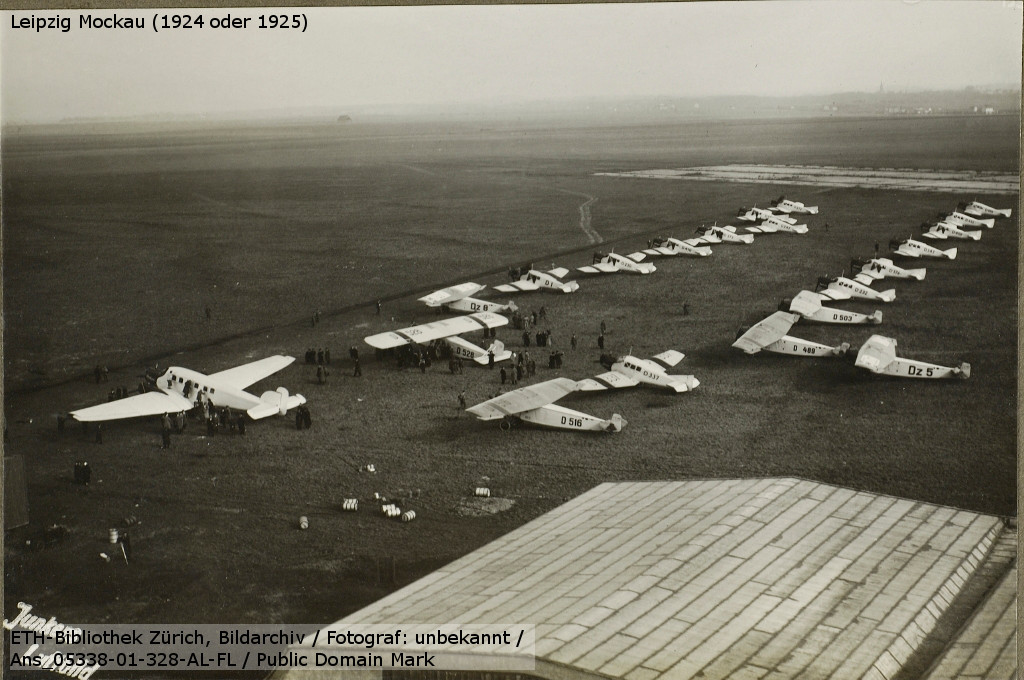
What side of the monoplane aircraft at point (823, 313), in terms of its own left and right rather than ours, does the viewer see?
left

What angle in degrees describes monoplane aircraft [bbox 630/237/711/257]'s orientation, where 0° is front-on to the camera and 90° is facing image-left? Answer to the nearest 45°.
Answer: approximately 135°

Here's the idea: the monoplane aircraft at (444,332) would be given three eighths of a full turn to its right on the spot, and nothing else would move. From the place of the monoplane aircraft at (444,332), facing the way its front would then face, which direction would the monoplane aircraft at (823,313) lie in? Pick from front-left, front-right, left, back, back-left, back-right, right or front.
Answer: front

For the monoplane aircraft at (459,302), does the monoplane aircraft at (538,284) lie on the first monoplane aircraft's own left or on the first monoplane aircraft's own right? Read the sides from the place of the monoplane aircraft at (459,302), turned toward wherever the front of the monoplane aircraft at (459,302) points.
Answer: on the first monoplane aircraft's own right

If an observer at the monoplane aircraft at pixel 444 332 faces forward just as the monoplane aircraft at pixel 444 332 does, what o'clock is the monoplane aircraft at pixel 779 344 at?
the monoplane aircraft at pixel 779 344 is roughly at 5 o'clock from the monoplane aircraft at pixel 444 332.

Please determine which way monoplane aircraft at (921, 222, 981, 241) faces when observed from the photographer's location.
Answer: facing away from the viewer and to the left of the viewer

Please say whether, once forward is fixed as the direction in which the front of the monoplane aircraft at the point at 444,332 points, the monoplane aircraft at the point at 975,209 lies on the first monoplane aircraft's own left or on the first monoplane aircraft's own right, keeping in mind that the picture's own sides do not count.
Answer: on the first monoplane aircraft's own right

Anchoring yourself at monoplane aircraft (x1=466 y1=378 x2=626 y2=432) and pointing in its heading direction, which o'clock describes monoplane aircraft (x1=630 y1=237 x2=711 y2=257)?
monoplane aircraft (x1=630 y1=237 x2=711 y2=257) is roughly at 2 o'clock from monoplane aircraft (x1=466 y1=378 x2=626 y2=432).
